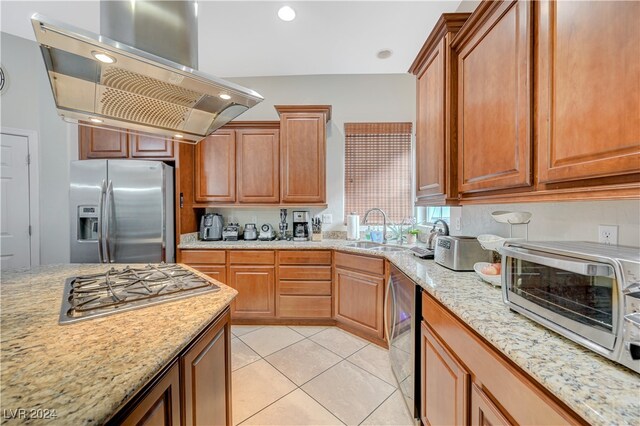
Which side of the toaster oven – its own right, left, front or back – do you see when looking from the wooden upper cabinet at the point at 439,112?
right

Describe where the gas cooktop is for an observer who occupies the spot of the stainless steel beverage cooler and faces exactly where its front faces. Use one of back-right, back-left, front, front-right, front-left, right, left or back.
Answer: front-left

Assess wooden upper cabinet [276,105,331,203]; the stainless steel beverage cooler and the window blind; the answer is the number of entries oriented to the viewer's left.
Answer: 1

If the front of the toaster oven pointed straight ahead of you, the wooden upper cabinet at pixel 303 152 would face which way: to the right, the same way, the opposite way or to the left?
to the left

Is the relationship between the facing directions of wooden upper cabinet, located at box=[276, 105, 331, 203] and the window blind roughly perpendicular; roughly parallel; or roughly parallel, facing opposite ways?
roughly parallel

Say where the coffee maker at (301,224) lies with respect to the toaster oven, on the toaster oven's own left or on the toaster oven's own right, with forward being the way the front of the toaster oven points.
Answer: on the toaster oven's own right

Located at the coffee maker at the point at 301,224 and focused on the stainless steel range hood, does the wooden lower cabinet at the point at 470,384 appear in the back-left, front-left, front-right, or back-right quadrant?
front-left

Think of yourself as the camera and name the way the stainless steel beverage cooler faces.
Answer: facing to the left of the viewer

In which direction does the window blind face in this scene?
toward the camera

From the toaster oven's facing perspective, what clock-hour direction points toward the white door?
The white door is roughly at 1 o'clock from the toaster oven.

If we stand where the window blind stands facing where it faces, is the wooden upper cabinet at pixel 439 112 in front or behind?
in front

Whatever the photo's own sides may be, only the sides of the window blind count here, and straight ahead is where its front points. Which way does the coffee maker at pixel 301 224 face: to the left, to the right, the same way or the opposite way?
the same way

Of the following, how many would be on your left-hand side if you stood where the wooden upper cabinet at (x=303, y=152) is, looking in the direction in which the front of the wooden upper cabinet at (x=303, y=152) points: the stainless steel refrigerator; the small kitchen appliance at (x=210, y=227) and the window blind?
1

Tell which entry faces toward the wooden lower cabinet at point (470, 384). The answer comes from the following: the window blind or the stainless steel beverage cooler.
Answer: the window blind

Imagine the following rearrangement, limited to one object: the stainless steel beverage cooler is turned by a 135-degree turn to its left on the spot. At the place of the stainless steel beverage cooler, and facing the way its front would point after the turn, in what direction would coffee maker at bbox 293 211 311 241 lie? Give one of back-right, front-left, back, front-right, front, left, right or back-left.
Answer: back

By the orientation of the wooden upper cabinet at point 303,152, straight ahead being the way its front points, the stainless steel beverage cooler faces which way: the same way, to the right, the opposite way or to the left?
to the right

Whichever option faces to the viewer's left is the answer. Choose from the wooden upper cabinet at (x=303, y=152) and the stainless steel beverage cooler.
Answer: the stainless steel beverage cooler

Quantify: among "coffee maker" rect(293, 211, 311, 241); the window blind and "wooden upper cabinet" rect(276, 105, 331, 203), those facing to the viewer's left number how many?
0

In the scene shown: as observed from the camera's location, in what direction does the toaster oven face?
facing the viewer and to the left of the viewer
